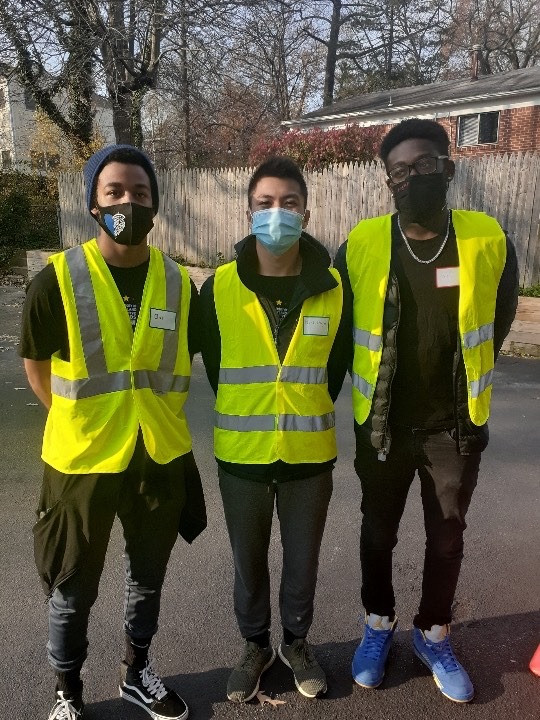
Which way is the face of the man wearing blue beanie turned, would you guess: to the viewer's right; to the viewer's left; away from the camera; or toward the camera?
toward the camera

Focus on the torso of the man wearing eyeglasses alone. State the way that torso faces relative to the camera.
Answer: toward the camera

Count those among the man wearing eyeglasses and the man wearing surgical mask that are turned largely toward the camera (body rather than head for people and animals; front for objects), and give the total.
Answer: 2

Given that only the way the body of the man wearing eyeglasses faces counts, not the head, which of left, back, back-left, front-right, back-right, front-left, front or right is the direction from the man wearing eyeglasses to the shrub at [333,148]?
back

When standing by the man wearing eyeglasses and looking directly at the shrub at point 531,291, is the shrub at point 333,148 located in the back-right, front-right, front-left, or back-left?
front-left

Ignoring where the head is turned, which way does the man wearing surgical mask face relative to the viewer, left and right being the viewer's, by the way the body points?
facing the viewer

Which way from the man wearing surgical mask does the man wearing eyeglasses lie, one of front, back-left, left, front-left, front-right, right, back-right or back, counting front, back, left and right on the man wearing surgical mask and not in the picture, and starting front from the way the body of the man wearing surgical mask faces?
left

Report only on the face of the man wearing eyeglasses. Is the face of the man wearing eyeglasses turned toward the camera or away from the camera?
toward the camera

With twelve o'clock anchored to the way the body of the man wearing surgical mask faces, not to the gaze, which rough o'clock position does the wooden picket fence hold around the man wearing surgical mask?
The wooden picket fence is roughly at 6 o'clock from the man wearing surgical mask.

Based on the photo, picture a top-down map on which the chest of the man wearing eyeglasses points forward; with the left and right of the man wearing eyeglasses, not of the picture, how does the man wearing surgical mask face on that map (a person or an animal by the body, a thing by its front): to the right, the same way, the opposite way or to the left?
the same way
